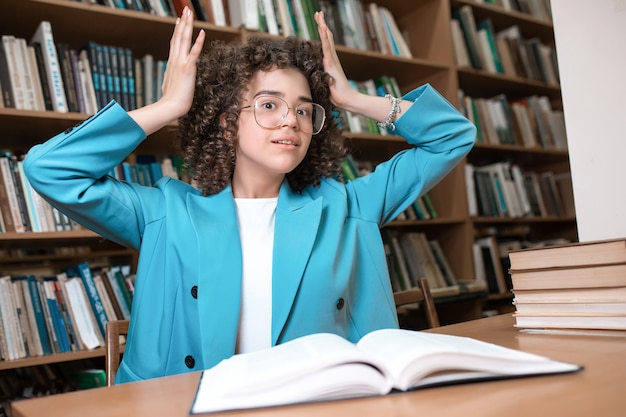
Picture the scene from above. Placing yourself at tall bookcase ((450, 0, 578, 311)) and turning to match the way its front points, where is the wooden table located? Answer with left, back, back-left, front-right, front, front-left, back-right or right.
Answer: front-right

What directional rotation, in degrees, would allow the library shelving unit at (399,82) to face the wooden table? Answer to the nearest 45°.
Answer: approximately 45° to its right

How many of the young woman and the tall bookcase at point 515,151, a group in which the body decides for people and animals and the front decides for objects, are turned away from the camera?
0

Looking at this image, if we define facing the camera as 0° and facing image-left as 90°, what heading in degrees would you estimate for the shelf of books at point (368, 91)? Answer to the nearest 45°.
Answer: approximately 315°

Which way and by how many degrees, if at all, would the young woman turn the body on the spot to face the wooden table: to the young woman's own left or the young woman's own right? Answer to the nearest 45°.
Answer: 0° — they already face it

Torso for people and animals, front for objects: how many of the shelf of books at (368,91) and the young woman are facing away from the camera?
0

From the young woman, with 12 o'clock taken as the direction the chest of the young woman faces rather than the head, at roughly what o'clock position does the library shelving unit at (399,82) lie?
The library shelving unit is roughly at 7 o'clock from the young woman.

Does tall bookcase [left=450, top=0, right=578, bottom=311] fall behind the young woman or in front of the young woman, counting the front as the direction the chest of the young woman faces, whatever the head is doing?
behind

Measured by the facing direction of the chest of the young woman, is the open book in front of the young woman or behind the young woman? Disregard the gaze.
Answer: in front

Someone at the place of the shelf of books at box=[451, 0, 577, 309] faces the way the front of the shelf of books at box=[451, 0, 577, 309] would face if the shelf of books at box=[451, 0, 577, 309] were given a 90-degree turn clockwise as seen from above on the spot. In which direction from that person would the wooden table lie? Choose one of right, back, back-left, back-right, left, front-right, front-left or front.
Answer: front-left

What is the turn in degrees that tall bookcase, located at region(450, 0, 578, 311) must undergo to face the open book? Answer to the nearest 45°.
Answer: approximately 45° to its right
